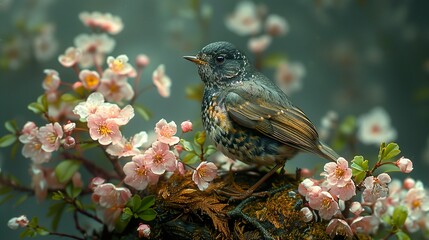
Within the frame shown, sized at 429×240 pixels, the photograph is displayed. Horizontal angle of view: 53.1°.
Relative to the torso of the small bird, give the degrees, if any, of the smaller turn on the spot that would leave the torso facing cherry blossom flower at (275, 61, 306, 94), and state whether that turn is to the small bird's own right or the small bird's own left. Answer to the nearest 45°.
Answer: approximately 90° to the small bird's own right

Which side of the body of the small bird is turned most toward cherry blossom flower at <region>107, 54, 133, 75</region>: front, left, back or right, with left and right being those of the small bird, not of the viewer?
front

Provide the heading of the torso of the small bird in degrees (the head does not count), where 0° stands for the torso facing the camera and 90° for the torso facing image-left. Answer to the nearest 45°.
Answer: approximately 90°
